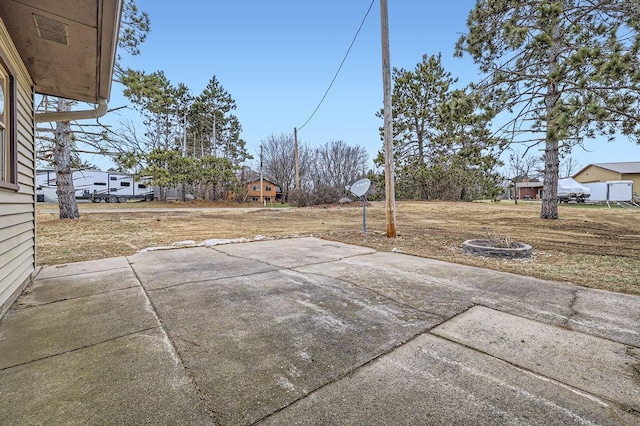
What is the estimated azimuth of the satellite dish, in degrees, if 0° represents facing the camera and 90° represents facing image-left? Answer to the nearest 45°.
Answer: approximately 45°

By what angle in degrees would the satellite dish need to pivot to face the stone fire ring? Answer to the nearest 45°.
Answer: approximately 90° to its left

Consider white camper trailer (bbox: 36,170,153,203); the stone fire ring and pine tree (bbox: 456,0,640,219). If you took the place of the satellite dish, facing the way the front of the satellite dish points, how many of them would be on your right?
1

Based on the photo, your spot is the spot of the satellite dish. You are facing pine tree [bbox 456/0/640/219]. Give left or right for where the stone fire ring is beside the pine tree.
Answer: right

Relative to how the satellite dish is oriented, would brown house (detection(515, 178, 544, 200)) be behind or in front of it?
behind

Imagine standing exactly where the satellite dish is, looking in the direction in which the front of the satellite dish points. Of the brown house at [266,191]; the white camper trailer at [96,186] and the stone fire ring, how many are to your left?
1

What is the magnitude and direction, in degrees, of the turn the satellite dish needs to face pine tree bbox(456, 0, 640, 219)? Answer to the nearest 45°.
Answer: approximately 135° to its left

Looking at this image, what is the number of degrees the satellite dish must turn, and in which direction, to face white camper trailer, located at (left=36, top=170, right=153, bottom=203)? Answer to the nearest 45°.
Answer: approximately 90° to its right
